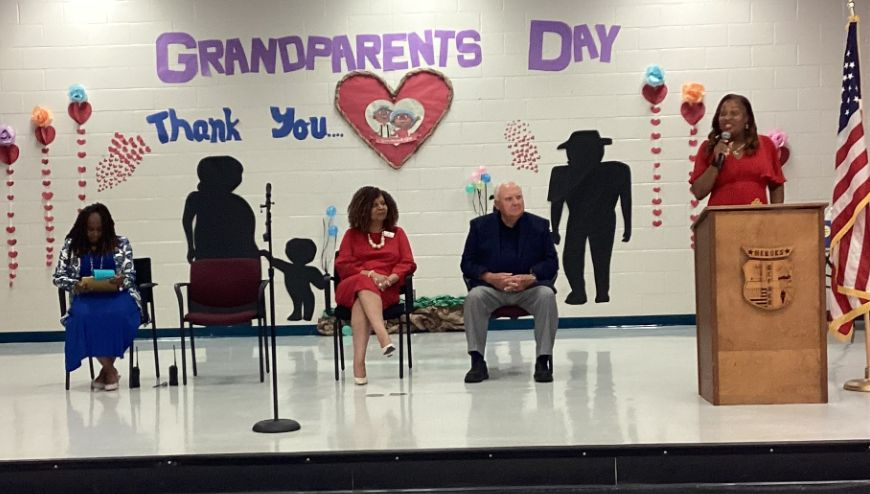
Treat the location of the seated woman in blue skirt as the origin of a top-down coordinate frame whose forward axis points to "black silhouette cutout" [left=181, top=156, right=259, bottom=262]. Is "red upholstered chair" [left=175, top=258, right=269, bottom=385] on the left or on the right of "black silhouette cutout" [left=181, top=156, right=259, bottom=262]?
right

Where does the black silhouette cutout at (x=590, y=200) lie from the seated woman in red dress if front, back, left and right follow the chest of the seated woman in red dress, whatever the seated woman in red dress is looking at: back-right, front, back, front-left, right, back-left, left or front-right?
back-left

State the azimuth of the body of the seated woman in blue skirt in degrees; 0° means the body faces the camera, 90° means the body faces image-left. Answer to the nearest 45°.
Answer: approximately 0°

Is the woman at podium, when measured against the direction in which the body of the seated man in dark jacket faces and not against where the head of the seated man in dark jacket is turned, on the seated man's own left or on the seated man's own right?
on the seated man's own left

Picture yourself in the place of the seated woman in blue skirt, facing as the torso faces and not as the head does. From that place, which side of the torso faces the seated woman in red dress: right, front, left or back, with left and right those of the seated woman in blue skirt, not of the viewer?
left

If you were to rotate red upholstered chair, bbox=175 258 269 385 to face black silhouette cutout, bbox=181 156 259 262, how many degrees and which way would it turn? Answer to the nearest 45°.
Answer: approximately 180°

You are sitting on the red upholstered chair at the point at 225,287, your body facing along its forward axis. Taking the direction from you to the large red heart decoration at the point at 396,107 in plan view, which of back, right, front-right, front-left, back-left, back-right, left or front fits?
back-left

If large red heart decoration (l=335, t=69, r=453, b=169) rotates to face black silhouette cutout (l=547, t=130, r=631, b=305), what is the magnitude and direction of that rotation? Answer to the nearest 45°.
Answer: approximately 90° to its left

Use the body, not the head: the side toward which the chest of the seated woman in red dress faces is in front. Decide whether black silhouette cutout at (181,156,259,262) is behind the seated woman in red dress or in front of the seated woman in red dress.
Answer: behind

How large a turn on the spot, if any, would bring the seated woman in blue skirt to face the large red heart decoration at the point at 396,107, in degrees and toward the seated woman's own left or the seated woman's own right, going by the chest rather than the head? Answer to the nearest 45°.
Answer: approximately 135° to the seated woman's own left
